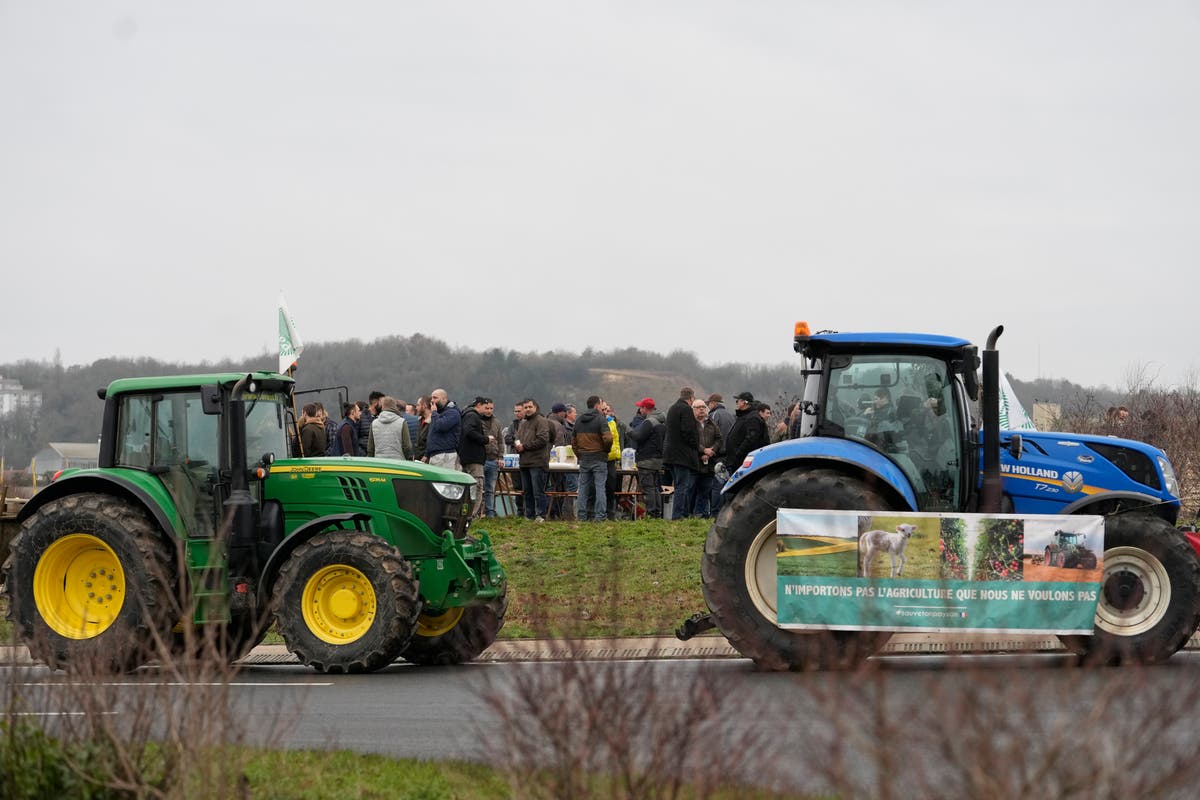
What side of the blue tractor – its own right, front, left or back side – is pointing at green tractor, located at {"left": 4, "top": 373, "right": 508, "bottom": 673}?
back

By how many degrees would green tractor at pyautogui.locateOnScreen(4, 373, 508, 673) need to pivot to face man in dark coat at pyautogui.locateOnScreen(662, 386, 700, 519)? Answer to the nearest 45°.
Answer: approximately 90° to its left

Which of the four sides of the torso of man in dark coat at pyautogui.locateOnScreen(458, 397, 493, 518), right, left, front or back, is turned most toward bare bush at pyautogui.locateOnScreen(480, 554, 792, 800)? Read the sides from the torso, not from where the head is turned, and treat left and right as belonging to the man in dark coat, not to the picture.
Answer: right

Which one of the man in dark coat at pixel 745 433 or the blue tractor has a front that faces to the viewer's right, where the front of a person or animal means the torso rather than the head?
the blue tractor

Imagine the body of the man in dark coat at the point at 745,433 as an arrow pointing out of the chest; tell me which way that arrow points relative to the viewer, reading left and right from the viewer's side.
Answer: facing to the left of the viewer

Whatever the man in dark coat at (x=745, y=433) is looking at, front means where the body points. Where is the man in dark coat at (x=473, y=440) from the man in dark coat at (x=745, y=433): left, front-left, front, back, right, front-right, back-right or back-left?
front

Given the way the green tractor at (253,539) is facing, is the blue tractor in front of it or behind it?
in front

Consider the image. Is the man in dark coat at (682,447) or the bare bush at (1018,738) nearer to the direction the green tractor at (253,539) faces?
the bare bush

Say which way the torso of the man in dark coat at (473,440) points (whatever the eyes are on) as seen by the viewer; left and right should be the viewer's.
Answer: facing to the right of the viewer

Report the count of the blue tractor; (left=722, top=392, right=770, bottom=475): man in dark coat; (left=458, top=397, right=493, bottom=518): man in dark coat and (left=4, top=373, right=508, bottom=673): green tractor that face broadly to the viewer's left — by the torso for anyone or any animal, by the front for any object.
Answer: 1

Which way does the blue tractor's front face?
to the viewer's right

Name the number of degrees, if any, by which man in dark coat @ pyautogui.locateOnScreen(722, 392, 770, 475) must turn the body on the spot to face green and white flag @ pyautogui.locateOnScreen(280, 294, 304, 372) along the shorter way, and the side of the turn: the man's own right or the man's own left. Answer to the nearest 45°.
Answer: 0° — they already face it

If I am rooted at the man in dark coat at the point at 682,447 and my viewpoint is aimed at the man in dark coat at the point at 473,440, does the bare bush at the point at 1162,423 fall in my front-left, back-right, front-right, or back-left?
back-right
